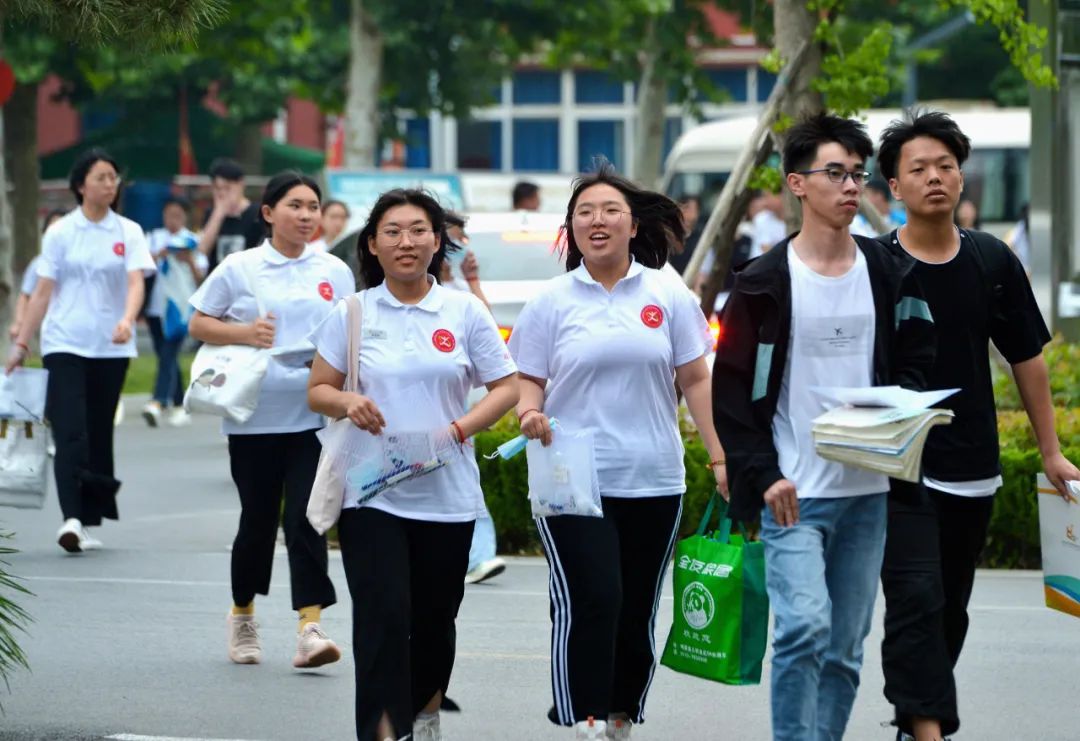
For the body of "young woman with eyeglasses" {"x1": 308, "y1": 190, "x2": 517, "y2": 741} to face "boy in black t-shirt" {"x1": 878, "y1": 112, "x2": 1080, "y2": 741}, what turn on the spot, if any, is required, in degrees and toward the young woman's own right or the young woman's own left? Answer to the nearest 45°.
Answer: approximately 90° to the young woman's own left

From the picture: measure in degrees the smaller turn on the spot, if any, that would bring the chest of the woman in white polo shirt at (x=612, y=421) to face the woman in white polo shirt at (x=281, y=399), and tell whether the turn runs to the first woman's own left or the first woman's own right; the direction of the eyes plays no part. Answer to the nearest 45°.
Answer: approximately 135° to the first woman's own right

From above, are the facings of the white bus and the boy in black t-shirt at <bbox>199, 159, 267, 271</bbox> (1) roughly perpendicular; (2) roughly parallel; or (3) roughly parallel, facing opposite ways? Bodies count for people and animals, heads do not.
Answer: roughly perpendicular

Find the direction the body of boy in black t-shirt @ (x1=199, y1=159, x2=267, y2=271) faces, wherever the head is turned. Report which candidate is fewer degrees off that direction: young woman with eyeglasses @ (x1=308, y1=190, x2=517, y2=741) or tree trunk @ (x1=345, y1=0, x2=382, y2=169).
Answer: the young woman with eyeglasses

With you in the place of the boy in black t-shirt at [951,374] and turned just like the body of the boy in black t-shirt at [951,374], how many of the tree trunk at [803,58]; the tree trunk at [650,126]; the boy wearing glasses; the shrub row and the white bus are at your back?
4

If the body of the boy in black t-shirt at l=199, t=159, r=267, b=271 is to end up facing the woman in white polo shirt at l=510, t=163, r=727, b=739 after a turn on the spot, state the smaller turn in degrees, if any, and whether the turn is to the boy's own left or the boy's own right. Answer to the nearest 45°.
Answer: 0° — they already face them

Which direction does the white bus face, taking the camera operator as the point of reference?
facing to the left of the viewer

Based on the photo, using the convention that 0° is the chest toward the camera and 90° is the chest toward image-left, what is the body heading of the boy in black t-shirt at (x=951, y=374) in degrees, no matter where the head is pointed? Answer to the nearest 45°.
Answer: approximately 0°

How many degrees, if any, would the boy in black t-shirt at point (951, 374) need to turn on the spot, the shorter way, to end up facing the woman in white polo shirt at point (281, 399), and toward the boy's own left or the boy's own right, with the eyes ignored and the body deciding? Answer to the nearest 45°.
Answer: approximately 135° to the boy's own right

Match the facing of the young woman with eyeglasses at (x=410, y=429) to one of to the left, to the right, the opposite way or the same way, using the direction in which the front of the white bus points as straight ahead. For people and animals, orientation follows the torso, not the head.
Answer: to the left

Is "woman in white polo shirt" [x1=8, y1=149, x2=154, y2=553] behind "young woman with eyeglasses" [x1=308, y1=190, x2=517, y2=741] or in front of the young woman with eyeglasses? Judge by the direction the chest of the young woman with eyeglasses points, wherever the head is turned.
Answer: behind

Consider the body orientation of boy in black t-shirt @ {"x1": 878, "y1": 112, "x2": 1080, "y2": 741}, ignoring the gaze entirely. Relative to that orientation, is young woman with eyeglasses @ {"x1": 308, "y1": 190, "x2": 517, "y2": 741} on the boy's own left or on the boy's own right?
on the boy's own right

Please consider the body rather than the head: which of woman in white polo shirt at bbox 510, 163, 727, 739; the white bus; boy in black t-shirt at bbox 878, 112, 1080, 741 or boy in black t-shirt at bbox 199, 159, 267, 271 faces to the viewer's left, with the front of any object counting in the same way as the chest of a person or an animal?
the white bus
